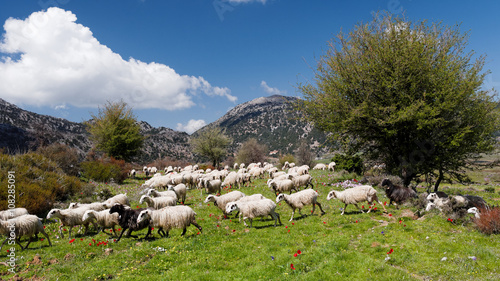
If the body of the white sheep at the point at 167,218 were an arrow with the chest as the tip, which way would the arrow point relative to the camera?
to the viewer's left

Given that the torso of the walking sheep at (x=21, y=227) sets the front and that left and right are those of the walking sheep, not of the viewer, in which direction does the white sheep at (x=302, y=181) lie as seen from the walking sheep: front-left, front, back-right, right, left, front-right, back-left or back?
back

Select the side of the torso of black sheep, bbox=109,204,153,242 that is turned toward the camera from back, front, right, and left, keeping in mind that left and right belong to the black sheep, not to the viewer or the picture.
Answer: left

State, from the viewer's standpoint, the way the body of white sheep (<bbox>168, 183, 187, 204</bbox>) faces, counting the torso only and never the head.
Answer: to the viewer's left

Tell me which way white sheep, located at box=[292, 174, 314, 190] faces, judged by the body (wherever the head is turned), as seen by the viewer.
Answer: to the viewer's left

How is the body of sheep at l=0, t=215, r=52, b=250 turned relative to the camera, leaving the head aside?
to the viewer's left

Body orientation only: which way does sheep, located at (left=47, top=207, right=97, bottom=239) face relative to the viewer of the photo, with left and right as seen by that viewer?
facing to the left of the viewer

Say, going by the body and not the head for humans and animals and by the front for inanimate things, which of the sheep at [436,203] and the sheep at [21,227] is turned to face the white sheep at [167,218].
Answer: the sheep at [436,203]
